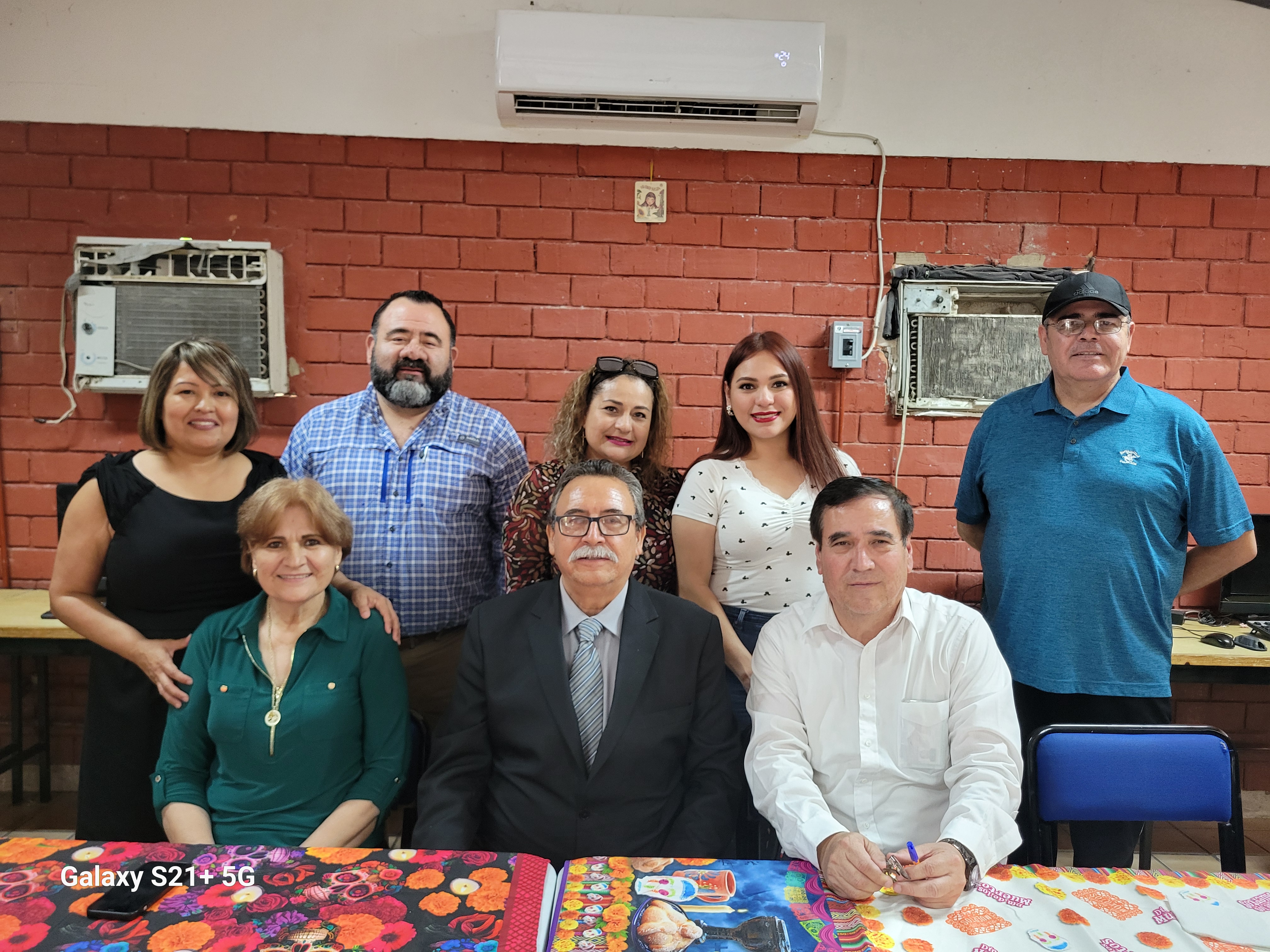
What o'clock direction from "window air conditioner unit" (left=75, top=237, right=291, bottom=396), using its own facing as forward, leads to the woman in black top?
The woman in black top is roughly at 12 o'clock from the window air conditioner unit.

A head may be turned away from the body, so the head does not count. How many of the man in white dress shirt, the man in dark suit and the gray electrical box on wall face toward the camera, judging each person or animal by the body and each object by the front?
3

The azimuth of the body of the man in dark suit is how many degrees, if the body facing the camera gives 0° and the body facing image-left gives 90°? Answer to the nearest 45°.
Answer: approximately 0°

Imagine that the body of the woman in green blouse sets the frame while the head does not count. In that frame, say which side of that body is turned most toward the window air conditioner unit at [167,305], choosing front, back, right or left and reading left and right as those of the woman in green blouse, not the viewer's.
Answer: back

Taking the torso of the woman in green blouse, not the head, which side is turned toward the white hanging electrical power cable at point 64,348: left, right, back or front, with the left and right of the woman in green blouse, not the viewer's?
back

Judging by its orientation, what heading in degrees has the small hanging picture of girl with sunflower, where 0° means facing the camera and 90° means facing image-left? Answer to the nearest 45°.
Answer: approximately 0°

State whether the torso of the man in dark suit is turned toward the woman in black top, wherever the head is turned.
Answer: no

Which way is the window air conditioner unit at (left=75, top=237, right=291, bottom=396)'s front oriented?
toward the camera

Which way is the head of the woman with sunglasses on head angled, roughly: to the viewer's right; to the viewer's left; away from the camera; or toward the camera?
toward the camera

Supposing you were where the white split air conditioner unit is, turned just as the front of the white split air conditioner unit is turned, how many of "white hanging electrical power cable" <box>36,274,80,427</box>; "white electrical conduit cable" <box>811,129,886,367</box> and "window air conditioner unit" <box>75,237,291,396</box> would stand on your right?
2

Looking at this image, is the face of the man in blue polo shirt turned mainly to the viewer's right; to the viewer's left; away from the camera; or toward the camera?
toward the camera

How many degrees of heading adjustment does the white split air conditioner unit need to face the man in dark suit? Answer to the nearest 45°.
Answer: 0° — it already faces them

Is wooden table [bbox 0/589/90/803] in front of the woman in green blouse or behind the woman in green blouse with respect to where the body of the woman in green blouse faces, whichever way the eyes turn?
behind

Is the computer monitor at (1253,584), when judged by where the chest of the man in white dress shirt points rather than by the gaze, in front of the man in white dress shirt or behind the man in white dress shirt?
behind

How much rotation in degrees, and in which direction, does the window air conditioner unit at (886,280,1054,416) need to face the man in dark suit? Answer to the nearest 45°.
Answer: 0° — it already faces them

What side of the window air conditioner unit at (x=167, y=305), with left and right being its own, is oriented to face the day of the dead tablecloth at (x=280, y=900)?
front

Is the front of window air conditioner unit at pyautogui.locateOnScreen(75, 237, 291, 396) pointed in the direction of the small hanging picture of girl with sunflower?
no

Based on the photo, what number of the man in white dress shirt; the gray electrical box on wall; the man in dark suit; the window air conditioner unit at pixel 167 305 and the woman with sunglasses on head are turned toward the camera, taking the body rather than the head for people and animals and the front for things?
5

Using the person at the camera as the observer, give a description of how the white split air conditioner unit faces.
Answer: facing the viewer
